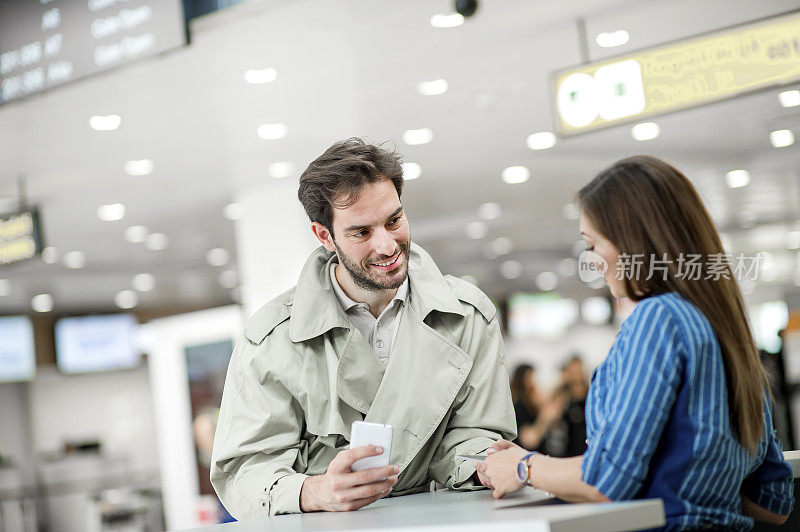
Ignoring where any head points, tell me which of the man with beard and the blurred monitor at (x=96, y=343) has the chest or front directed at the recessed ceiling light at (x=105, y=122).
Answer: the blurred monitor

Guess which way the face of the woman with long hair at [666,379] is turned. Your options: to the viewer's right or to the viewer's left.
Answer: to the viewer's left

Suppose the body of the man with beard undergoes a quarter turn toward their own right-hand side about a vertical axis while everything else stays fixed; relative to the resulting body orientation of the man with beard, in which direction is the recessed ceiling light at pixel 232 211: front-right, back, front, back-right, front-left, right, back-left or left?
back-right

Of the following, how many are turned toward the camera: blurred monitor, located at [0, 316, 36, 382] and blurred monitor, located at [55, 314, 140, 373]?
2

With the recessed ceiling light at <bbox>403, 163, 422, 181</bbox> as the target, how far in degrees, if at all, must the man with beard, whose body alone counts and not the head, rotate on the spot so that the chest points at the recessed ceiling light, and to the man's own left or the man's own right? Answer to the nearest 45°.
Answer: approximately 135° to the man's own left

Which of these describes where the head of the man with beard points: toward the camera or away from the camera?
toward the camera

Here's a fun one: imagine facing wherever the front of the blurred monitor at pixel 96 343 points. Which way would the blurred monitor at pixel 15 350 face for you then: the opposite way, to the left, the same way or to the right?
the same way

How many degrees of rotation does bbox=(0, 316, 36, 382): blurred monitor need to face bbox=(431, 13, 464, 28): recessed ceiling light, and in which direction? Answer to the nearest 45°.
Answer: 0° — it already faces it

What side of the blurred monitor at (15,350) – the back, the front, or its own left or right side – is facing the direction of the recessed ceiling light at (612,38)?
front

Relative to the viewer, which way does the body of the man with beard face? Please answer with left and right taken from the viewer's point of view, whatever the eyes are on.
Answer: facing the viewer and to the right of the viewer

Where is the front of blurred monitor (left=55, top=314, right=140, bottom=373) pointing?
toward the camera
